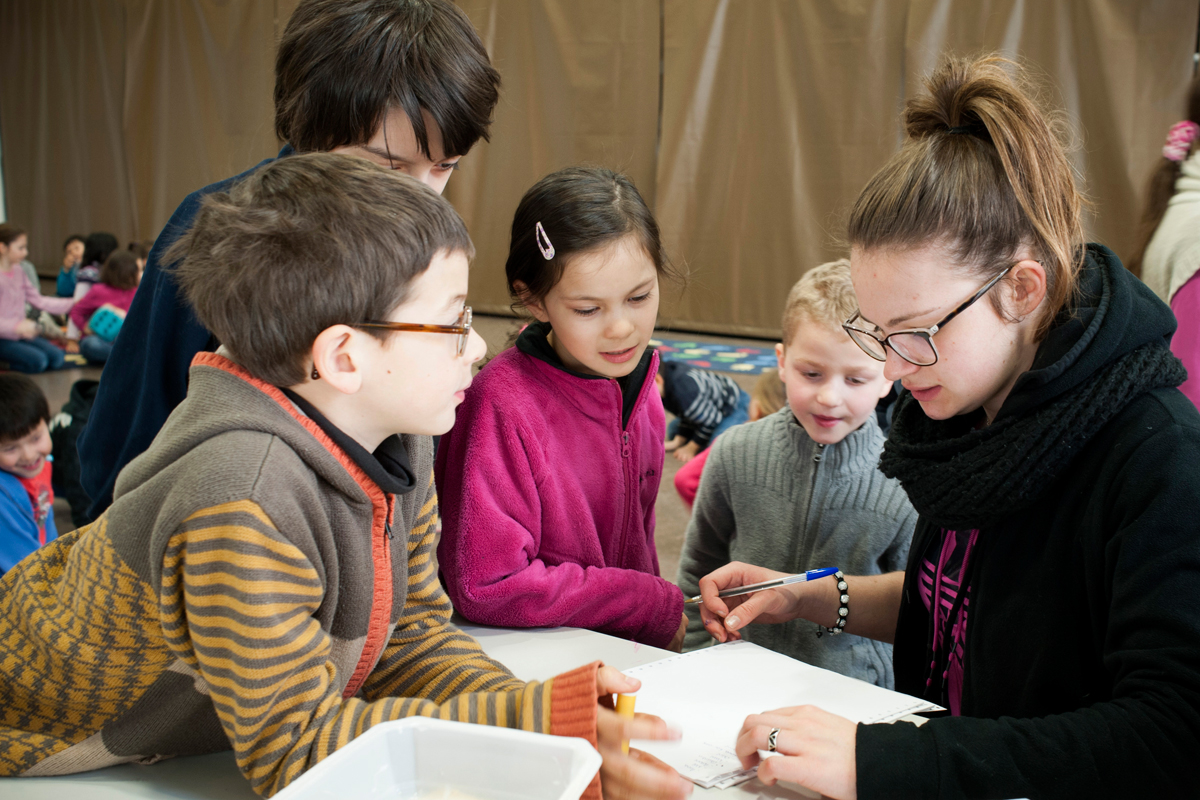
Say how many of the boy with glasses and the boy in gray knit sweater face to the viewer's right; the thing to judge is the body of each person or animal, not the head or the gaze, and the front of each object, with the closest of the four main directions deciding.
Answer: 1

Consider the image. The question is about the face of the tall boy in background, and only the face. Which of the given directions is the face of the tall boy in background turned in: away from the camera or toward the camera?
toward the camera

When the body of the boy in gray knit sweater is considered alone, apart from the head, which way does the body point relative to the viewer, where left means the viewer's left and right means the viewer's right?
facing the viewer

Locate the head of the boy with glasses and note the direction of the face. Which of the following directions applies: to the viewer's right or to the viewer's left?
to the viewer's right

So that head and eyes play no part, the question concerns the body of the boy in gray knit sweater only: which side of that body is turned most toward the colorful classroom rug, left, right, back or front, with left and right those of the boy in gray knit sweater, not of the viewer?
back

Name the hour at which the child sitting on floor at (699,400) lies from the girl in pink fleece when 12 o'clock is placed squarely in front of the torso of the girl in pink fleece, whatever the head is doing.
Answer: The child sitting on floor is roughly at 8 o'clock from the girl in pink fleece.

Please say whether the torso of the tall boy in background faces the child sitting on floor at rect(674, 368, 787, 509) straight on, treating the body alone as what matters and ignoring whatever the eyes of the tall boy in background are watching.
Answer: no

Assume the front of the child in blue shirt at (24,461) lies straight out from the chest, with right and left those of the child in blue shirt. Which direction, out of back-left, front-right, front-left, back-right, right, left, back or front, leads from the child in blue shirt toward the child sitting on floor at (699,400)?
front-left

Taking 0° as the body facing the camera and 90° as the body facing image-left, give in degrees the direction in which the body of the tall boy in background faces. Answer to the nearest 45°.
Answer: approximately 315°

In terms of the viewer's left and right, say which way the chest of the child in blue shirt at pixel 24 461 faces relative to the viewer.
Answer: facing the viewer and to the right of the viewer

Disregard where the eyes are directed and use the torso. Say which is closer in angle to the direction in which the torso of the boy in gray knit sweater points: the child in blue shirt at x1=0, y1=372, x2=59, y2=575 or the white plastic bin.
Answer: the white plastic bin

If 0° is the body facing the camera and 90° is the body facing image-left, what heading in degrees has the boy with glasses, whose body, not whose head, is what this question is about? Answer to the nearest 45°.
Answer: approximately 270°

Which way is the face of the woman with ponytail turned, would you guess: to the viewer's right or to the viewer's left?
to the viewer's left

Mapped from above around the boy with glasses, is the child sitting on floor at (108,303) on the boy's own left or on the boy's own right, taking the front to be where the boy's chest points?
on the boy's own left

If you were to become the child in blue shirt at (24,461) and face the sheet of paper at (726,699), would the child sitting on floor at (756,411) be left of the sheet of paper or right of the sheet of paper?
left
